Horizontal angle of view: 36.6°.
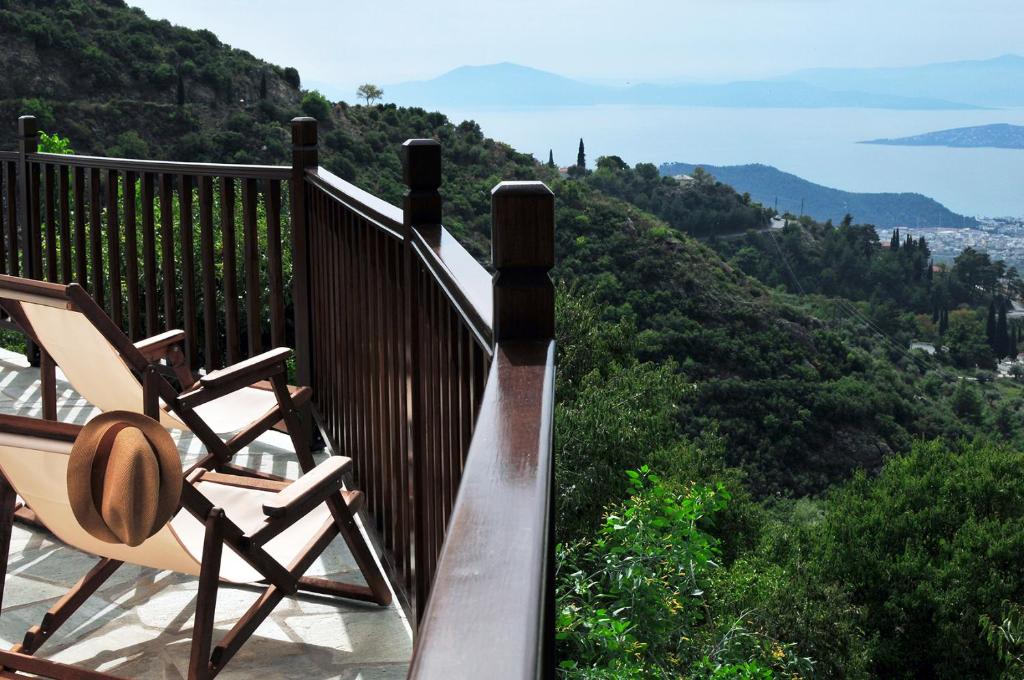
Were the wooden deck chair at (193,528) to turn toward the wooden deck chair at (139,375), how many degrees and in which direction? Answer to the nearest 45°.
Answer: approximately 45° to its left

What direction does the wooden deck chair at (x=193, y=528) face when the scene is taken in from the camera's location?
facing away from the viewer and to the right of the viewer

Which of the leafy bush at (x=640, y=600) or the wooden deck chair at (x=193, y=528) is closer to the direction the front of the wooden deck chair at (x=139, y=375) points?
the leafy bush

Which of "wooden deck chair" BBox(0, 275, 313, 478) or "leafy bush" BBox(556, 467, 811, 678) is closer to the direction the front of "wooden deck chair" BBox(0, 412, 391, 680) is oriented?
the leafy bush

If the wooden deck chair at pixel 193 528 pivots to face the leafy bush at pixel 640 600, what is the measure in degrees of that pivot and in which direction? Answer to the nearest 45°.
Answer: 0° — it already faces it

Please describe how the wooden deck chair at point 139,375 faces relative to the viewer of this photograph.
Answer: facing away from the viewer and to the right of the viewer

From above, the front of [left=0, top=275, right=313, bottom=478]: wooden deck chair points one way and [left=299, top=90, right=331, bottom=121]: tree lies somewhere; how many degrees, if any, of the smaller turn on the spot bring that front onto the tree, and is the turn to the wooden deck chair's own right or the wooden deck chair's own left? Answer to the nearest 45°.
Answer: approximately 45° to the wooden deck chair's own left
